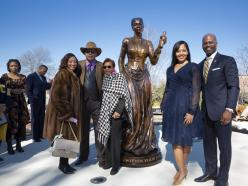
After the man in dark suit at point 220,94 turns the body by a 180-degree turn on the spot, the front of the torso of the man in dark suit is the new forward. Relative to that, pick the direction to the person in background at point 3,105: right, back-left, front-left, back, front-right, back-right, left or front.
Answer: back-left

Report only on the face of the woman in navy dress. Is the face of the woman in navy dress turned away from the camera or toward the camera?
toward the camera

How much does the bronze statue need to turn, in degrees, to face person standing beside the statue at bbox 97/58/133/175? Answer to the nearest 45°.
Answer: approximately 45° to its right

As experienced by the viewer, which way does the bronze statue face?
facing the viewer

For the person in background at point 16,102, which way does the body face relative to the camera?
toward the camera

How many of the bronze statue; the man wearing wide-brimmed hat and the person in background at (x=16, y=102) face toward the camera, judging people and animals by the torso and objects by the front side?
3

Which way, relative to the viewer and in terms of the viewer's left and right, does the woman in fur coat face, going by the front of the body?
facing the viewer and to the right of the viewer

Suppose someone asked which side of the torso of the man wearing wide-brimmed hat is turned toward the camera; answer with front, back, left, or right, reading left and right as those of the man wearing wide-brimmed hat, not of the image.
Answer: front

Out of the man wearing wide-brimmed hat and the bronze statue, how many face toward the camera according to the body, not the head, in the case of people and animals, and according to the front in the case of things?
2

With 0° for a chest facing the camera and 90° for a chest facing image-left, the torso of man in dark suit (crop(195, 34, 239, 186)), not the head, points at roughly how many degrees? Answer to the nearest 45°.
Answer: approximately 45°

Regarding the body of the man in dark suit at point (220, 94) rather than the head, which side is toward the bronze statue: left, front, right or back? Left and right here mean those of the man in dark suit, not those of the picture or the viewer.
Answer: right
